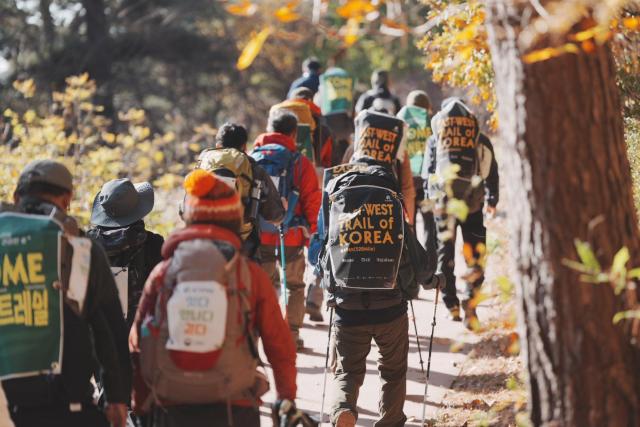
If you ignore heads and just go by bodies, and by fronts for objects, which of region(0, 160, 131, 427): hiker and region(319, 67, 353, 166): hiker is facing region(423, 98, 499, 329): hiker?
region(0, 160, 131, 427): hiker

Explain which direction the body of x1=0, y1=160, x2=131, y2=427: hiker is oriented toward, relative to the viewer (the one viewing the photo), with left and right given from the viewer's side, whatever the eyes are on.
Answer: facing away from the viewer and to the right of the viewer

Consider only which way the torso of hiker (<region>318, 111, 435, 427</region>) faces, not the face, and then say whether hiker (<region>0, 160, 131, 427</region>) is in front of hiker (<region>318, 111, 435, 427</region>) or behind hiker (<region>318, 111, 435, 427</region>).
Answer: behind

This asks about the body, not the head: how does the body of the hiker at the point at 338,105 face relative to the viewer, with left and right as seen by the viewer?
facing away from the viewer

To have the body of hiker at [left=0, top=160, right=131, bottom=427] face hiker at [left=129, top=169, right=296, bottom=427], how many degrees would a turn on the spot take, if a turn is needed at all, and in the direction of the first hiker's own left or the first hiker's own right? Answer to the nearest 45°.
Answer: approximately 45° to the first hiker's own right

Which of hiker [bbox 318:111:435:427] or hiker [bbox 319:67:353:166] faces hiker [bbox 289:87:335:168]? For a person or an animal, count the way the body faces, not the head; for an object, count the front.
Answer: hiker [bbox 318:111:435:427]

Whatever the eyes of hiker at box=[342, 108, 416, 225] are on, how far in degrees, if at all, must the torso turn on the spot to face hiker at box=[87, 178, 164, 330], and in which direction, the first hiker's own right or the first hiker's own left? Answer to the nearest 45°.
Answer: approximately 135° to the first hiker's own left

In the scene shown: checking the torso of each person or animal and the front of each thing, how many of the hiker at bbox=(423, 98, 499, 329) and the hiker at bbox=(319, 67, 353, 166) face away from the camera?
2

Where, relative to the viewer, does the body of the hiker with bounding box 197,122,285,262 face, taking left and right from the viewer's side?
facing away from the viewer

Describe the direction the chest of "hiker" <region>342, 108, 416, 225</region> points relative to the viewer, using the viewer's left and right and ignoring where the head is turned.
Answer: facing away from the viewer

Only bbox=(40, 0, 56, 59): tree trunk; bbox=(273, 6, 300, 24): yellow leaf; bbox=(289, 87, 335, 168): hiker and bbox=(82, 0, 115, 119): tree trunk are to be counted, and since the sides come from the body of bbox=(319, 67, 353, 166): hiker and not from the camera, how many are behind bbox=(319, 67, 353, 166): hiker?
2

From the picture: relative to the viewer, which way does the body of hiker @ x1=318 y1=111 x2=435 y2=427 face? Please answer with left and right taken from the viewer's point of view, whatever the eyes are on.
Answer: facing away from the viewer

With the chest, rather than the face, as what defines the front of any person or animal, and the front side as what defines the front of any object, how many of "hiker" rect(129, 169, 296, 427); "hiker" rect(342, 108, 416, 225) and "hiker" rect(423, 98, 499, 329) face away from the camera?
3

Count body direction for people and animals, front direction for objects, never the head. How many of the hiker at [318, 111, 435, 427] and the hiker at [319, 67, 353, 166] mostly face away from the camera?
2
